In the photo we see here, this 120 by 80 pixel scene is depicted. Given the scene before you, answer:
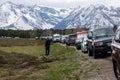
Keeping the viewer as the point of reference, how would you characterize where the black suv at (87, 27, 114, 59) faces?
facing the viewer and to the right of the viewer
